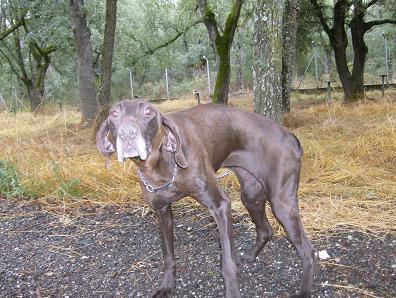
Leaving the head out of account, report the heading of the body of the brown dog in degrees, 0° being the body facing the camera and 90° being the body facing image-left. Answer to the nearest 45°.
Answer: approximately 45°

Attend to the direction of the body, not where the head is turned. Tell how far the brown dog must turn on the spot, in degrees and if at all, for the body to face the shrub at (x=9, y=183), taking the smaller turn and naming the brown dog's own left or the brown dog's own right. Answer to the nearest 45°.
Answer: approximately 90° to the brown dog's own right
